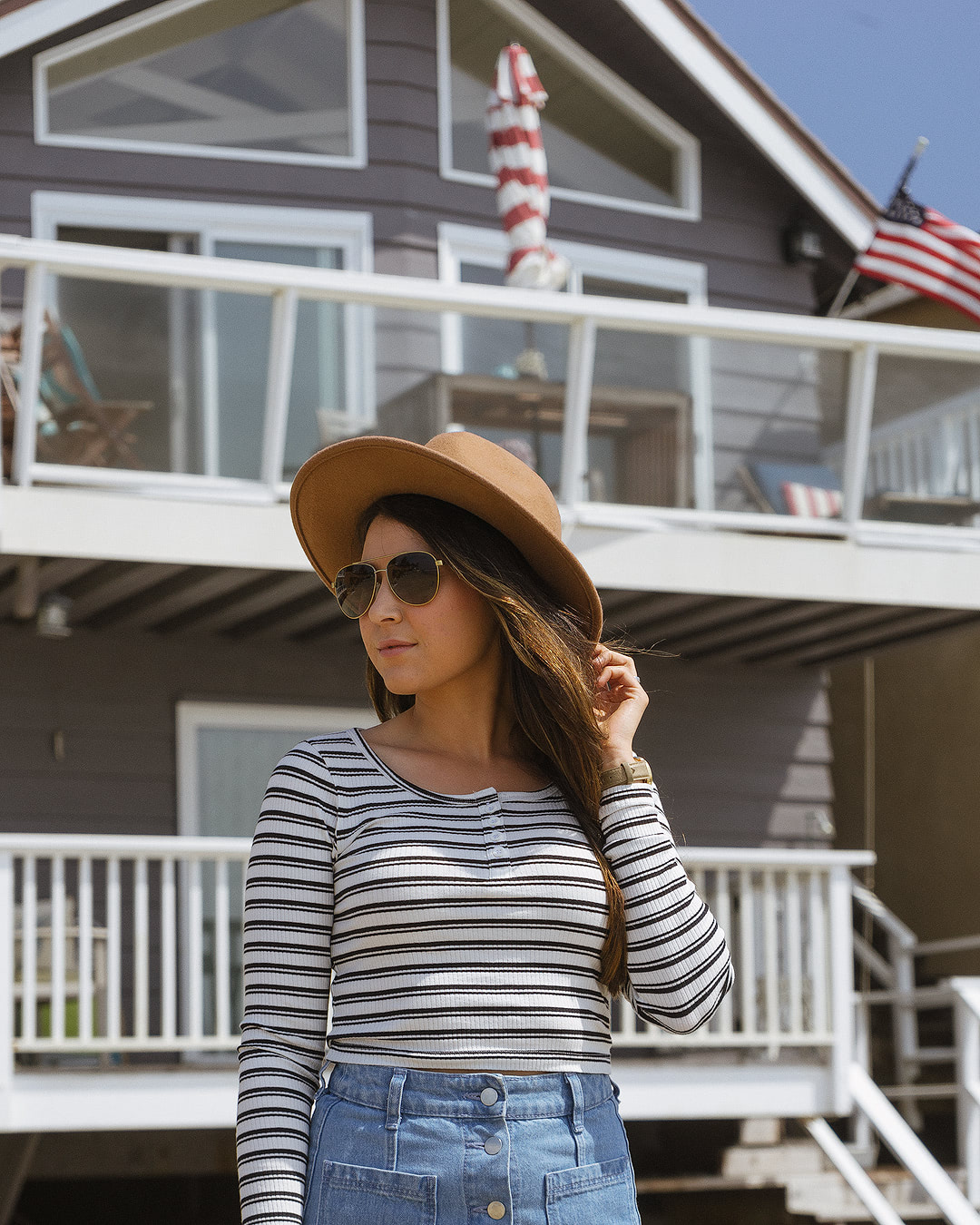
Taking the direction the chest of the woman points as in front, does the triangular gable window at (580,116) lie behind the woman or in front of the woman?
behind

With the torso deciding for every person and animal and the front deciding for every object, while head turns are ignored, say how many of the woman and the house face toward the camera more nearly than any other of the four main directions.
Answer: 2

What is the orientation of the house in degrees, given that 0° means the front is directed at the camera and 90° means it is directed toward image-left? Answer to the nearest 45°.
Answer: approximately 0°

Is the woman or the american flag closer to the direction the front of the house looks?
the woman

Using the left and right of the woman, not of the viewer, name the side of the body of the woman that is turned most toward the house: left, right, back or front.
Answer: back

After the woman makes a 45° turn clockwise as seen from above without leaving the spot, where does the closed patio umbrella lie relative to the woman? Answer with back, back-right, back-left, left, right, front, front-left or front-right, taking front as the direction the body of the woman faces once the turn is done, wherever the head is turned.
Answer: back-right

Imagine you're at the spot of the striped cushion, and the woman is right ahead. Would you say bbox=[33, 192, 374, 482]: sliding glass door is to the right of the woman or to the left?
right

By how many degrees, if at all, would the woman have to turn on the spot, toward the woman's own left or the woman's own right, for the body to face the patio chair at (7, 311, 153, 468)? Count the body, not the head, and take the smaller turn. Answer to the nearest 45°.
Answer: approximately 180°
